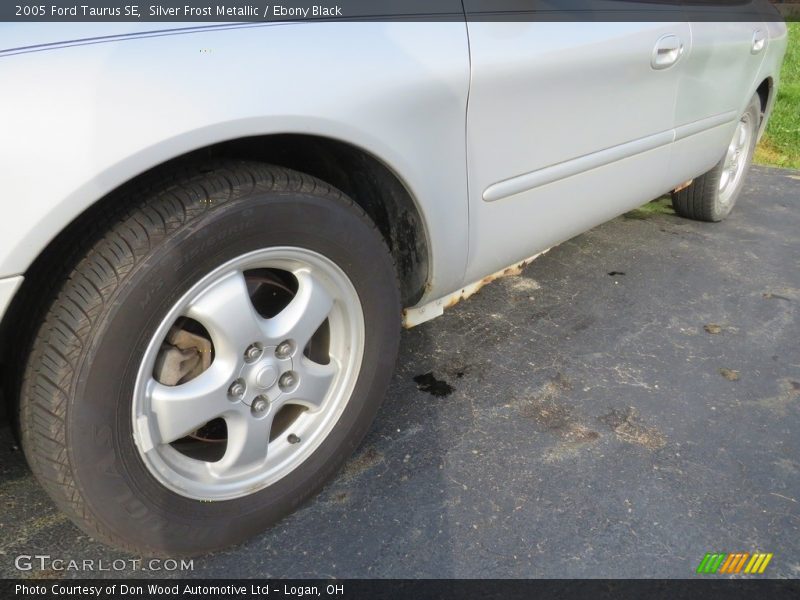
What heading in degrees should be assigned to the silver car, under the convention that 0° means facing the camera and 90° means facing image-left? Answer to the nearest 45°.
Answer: approximately 45°
